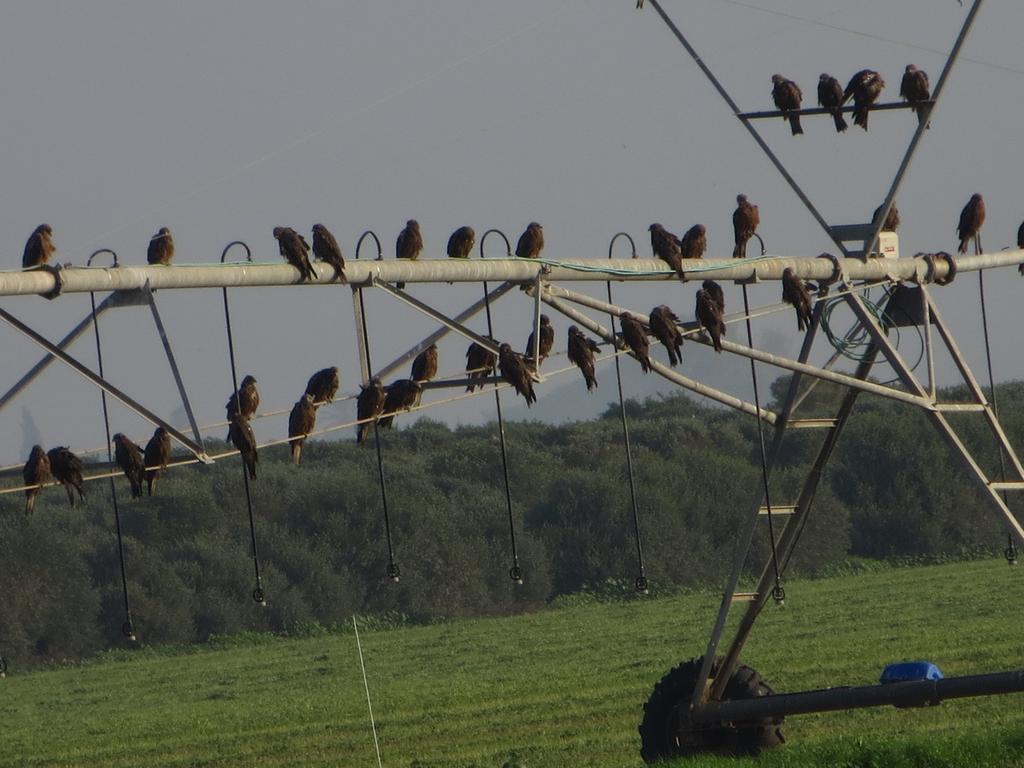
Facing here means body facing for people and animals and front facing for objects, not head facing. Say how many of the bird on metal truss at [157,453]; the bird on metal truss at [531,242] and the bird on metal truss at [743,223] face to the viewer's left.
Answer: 0

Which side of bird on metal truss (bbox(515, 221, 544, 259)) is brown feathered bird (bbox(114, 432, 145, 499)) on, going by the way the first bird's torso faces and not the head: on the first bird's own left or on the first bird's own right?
on the first bird's own right

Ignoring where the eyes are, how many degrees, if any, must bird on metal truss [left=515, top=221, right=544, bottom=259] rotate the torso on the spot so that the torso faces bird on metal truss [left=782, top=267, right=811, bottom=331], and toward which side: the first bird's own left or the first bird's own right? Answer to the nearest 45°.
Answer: approximately 45° to the first bird's own left

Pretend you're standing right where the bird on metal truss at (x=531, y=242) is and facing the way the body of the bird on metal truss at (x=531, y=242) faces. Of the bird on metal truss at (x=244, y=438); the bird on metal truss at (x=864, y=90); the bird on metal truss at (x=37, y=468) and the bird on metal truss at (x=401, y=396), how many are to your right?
3

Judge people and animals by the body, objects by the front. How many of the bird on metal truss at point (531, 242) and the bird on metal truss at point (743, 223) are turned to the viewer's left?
0
